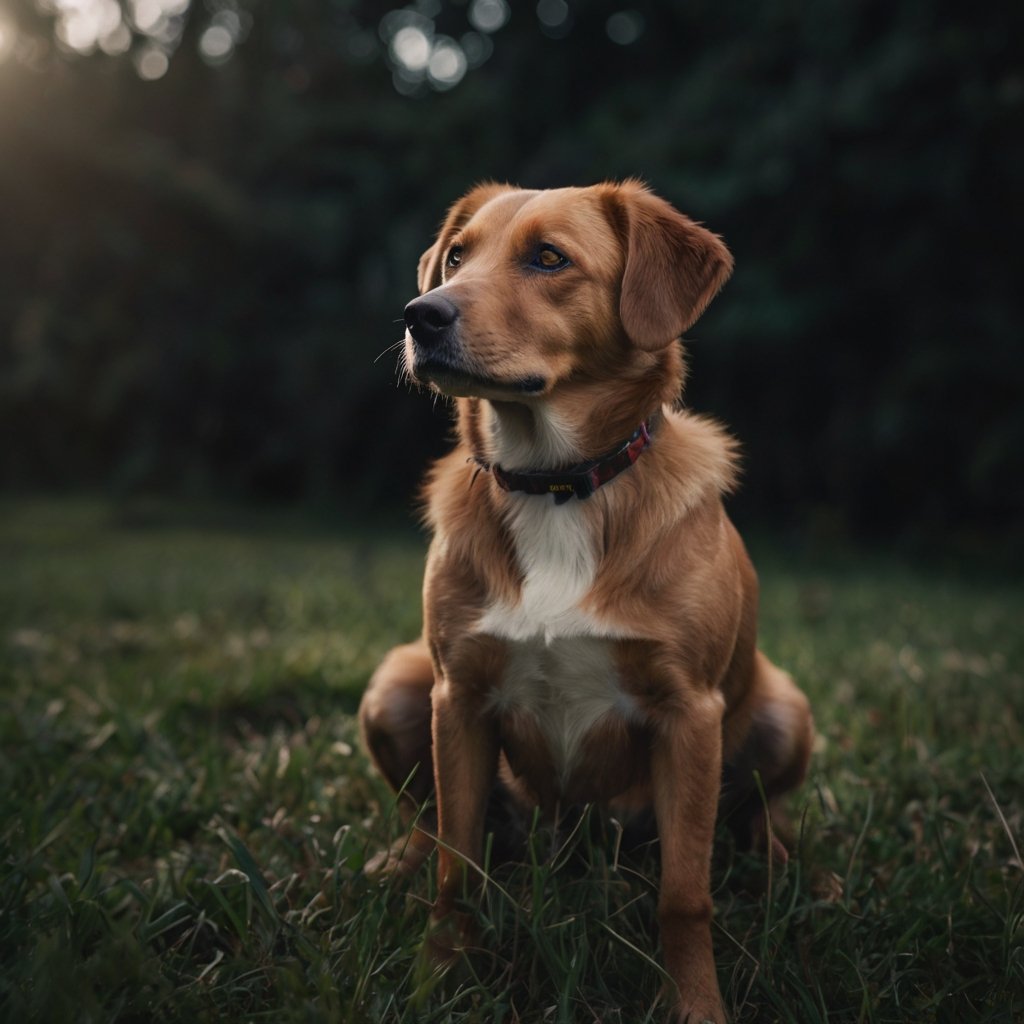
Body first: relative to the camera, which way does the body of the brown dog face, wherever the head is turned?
toward the camera
